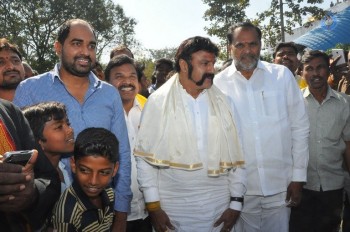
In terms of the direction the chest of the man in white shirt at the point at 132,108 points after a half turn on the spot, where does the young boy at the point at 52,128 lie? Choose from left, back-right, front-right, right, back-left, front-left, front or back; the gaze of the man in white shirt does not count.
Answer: back-left

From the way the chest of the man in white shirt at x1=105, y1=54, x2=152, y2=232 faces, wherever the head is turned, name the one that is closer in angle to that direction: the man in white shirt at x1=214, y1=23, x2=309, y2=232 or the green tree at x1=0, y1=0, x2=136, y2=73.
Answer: the man in white shirt

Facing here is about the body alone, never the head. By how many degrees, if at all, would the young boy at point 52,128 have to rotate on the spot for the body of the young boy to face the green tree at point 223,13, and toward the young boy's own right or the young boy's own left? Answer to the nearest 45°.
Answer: approximately 90° to the young boy's own left

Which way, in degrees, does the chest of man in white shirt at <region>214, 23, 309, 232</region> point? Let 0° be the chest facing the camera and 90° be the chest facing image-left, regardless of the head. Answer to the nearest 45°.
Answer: approximately 0°

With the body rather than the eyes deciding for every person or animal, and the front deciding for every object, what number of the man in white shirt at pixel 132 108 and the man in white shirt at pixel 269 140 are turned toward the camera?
2

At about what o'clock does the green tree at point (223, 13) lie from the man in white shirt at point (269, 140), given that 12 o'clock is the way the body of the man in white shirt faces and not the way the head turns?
The green tree is roughly at 6 o'clock from the man in white shirt.

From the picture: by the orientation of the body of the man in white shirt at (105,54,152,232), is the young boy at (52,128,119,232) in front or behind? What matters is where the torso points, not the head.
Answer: in front

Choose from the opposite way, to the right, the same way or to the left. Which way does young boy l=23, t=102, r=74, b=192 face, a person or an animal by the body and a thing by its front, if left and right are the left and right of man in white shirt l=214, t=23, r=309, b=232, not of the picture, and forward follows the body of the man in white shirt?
to the left

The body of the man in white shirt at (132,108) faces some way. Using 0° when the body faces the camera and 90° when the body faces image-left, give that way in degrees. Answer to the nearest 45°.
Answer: approximately 0°
